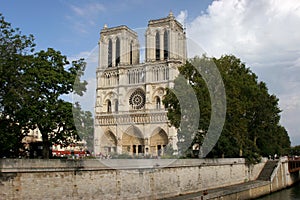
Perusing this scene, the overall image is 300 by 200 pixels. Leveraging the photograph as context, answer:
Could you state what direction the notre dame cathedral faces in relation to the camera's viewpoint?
facing the viewer and to the left of the viewer

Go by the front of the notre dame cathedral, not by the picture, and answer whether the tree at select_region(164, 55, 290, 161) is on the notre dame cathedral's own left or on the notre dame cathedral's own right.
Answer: on the notre dame cathedral's own left

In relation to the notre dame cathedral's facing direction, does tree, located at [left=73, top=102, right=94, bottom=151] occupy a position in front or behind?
in front

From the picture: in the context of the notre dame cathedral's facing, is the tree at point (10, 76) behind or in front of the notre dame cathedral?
in front

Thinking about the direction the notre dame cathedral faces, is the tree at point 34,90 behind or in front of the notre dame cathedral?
in front
